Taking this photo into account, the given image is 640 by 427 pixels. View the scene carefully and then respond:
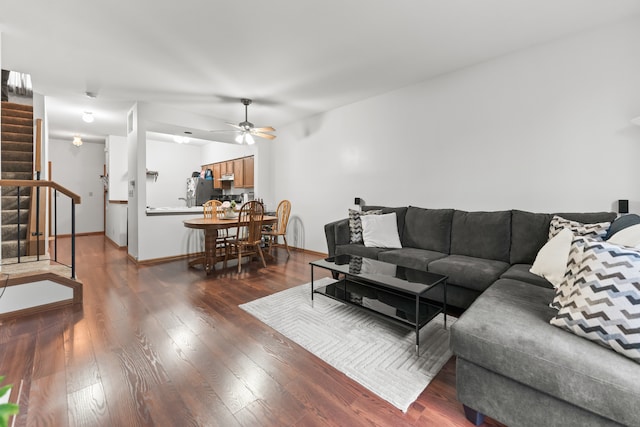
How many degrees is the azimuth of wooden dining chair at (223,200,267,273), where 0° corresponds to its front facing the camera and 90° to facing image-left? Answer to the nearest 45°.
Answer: approximately 135°

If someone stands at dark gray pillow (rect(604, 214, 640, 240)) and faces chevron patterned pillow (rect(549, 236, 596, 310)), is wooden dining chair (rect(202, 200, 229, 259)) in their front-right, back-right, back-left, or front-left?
front-right

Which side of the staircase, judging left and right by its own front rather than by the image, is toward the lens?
front

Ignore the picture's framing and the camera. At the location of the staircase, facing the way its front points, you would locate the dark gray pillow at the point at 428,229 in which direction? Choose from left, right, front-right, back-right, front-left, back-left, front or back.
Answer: front-left

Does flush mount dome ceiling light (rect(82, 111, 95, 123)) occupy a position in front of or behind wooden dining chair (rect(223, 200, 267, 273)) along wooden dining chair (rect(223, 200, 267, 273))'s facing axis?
in front

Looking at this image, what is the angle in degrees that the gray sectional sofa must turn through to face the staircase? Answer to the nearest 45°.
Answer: approximately 45° to its right

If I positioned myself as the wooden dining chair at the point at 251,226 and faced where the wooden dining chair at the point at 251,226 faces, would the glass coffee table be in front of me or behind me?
behind

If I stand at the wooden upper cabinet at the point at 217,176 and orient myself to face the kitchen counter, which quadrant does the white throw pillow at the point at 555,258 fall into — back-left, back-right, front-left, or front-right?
front-left

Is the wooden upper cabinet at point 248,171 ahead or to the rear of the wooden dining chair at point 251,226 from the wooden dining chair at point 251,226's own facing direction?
ahead

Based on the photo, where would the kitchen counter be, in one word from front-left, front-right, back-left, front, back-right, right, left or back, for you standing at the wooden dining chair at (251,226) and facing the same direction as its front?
front
